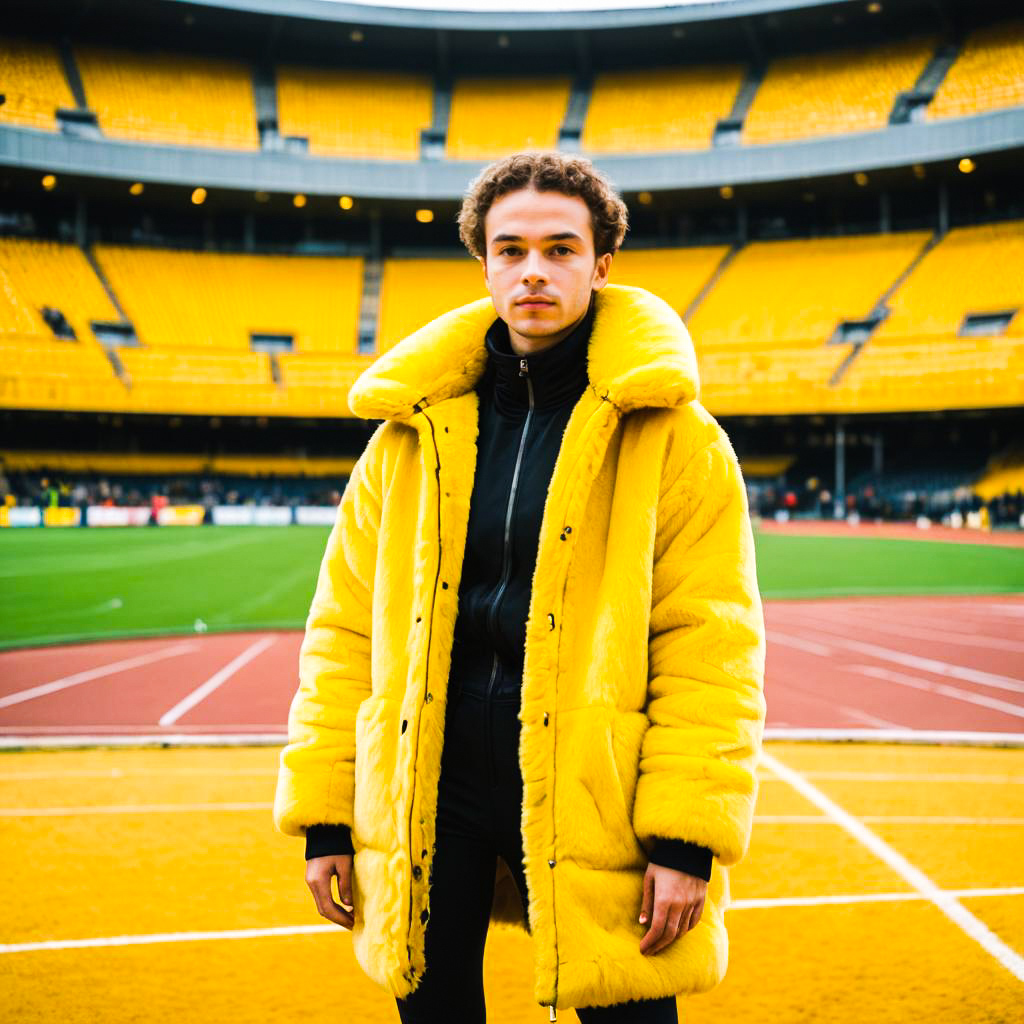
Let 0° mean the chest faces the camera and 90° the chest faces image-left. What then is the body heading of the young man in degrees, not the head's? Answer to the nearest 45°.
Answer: approximately 0°
